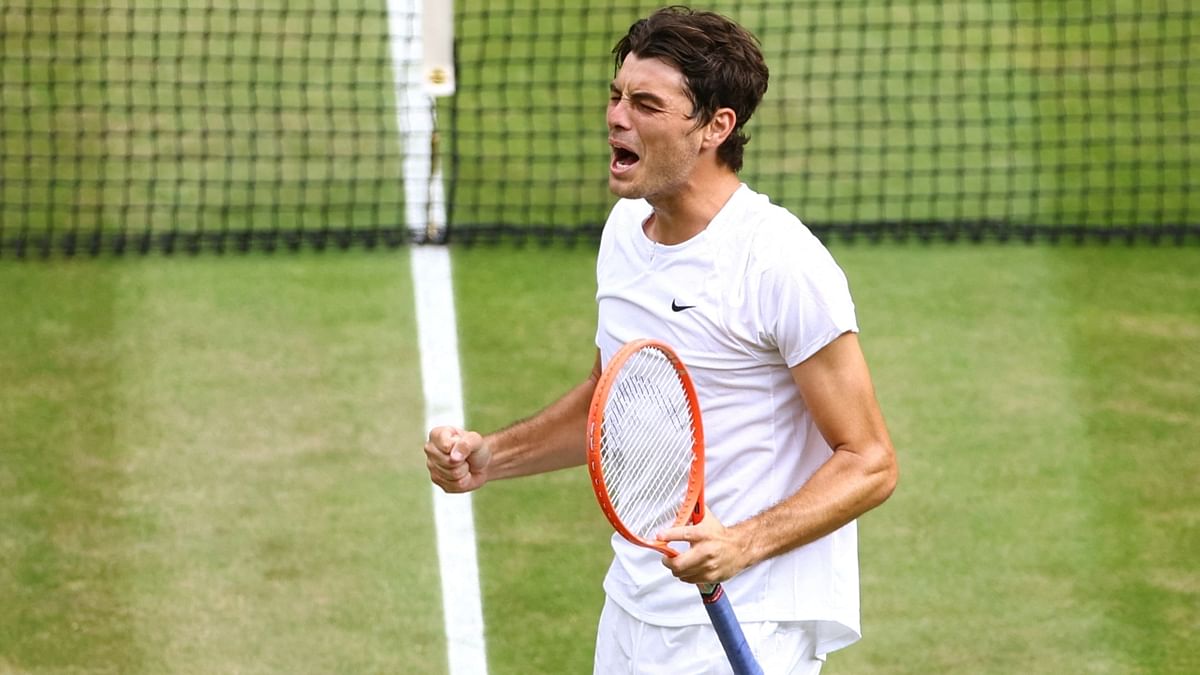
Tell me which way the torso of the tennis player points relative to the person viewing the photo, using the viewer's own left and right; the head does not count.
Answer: facing the viewer and to the left of the viewer

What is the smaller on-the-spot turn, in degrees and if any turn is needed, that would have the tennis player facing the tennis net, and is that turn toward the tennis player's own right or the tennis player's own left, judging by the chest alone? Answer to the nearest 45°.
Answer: approximately 135° to the tennis player's own right
